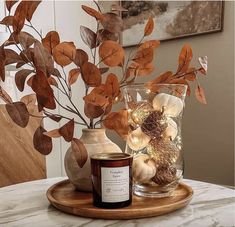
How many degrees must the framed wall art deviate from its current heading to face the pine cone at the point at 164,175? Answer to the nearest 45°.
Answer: approximately 45° to its left

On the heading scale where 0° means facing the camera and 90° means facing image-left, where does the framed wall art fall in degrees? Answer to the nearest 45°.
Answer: approximately 45°

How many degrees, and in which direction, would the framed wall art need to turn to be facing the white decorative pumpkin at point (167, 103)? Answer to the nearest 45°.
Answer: approximately 45° to its left
